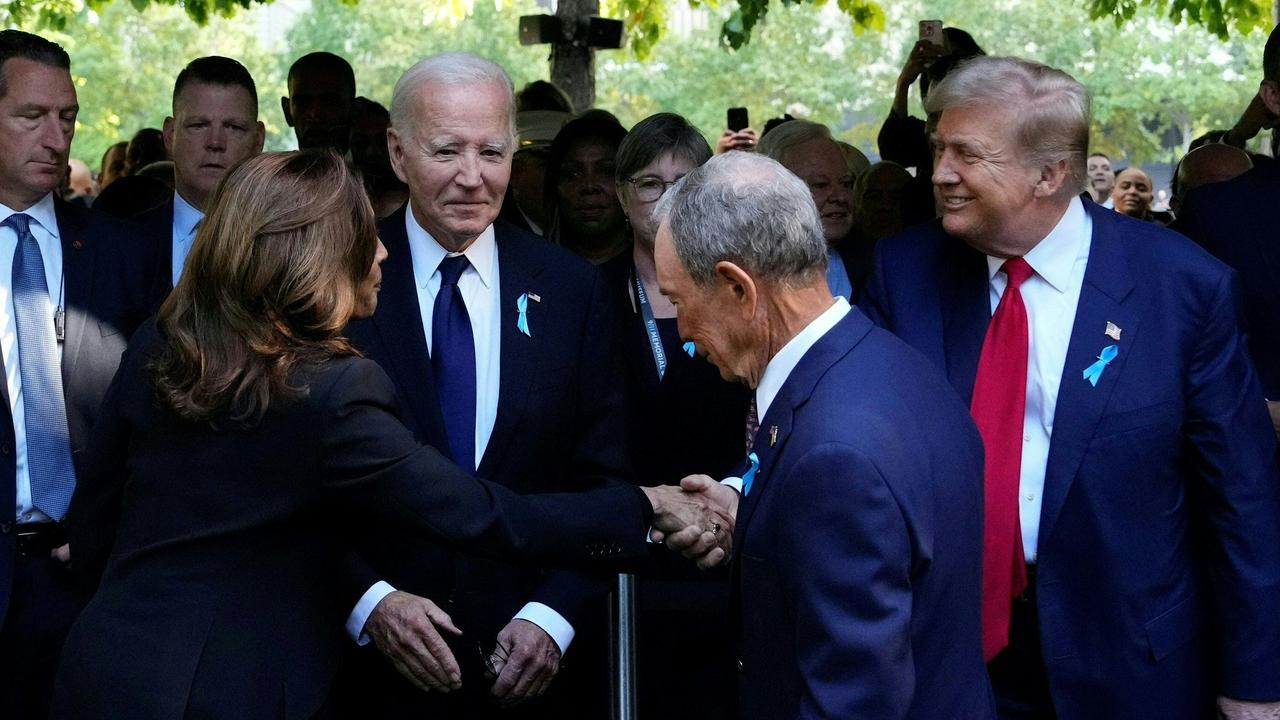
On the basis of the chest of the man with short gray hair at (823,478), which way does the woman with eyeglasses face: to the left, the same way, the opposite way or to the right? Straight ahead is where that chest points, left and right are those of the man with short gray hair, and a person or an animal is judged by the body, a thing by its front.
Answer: to the left

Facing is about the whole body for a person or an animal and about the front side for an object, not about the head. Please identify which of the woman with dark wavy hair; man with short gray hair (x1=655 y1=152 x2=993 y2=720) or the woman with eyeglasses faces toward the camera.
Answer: the woman with eyeglasses

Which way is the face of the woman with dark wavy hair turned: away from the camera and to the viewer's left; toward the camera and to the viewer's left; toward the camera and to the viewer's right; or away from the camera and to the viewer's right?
away from the camera and to the viewer's right

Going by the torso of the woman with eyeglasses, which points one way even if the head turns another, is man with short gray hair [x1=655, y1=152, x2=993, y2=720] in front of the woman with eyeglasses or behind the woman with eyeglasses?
in front

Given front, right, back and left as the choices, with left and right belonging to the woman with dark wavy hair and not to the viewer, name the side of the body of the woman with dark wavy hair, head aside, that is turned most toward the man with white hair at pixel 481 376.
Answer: front

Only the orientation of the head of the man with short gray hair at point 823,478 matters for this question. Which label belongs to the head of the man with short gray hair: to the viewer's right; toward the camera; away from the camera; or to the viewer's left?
to the viewer's left

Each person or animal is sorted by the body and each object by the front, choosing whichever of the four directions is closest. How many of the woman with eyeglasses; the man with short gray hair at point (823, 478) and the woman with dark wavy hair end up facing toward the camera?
1

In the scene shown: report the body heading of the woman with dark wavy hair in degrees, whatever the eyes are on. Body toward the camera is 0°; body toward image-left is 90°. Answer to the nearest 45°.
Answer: approximately 225°

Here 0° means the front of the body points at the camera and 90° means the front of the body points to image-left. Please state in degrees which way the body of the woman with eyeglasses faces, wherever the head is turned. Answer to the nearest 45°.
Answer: approximately 0°

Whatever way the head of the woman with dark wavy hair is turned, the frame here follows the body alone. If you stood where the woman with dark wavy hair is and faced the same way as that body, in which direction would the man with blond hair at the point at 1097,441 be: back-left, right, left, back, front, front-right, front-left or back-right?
front-right

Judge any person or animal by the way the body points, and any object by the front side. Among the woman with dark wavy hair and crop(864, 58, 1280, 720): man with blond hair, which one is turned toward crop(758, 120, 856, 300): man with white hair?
the woman with dark wavy hair

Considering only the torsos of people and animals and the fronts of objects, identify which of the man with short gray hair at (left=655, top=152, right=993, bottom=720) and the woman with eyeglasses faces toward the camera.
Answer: the woman with eyeglasses

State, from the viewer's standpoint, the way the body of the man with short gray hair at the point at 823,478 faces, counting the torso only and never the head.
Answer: to the viewer's left
